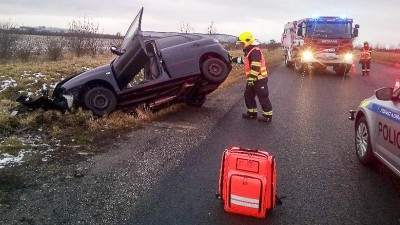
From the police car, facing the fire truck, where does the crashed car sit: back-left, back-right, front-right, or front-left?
front-left

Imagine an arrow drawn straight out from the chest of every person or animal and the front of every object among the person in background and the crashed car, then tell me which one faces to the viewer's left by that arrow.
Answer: the crashed car

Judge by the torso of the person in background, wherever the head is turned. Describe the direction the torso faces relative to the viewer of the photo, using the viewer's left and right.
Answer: facing the viewer

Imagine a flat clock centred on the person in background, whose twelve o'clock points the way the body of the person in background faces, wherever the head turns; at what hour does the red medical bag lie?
The red medical bag is roughly at 12 o'clock from the person in background.

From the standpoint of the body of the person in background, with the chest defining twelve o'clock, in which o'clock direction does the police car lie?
The police car is roughly at 12 o'clock from the person in background.

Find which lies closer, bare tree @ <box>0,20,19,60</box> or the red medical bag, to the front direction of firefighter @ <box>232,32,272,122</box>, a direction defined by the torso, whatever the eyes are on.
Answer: the bare tree

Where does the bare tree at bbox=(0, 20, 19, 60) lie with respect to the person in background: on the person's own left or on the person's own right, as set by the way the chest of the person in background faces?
on the person's own right

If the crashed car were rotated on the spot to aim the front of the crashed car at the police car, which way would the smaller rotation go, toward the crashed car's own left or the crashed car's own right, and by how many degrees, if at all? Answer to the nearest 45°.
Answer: approximately 135° to the crashed car's own left

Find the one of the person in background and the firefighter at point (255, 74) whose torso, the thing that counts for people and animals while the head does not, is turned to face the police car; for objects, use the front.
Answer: the person in background

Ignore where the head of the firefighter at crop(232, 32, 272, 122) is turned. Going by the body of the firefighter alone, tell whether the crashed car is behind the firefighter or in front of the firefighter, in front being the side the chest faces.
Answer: in front

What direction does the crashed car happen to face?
to the viewer's left

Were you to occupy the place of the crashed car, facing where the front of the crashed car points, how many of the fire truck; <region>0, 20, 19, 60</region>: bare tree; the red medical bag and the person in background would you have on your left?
1

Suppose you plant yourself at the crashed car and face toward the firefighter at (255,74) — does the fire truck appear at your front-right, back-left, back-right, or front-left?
front-left

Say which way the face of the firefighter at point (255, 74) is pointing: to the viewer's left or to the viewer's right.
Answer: to the viewer's left

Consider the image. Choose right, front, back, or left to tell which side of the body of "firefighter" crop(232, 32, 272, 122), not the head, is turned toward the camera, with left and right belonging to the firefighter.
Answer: left

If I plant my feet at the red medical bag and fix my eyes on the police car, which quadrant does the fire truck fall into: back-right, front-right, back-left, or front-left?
front-left

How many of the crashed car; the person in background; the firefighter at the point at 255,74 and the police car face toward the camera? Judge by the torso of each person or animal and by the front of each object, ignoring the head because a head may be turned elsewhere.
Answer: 1
